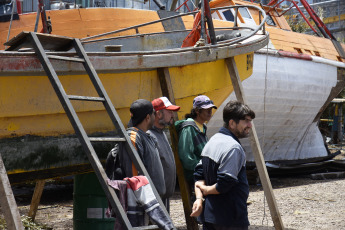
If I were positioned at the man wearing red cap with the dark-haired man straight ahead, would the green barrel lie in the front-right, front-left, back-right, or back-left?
back-right

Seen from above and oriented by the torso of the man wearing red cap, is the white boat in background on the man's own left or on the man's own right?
on the man's own left

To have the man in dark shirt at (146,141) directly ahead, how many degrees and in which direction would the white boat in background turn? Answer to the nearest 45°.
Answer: approximately 45° to its left

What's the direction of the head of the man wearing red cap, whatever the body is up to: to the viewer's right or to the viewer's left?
to the viewer's right

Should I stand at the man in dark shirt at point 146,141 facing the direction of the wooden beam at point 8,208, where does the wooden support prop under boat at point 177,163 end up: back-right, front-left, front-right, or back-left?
back-right

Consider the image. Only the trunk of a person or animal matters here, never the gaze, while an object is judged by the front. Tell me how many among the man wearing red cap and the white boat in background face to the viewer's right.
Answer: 1

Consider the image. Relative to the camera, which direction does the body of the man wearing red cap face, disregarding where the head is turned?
to the viewer's right

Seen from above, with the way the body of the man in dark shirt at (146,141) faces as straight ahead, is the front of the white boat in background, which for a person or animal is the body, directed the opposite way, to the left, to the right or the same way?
the opposite way
